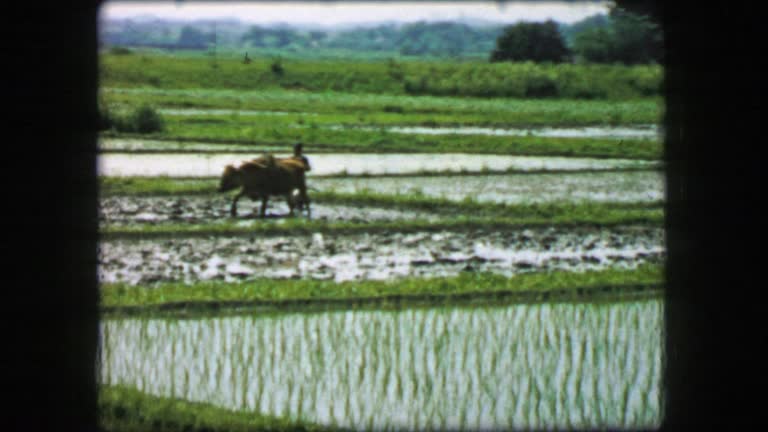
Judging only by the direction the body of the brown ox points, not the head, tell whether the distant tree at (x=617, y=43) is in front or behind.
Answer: behind

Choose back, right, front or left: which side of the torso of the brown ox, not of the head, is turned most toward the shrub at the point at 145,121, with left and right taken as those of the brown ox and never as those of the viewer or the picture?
right

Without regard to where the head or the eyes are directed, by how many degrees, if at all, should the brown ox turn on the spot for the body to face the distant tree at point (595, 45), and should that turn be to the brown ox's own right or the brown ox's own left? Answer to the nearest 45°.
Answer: approximately 135° to the brown ox's own right

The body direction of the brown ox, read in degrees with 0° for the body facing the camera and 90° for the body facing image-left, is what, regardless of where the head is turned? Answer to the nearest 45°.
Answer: approximately 90°

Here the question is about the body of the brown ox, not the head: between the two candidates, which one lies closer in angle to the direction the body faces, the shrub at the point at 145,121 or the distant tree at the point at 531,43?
the shrub

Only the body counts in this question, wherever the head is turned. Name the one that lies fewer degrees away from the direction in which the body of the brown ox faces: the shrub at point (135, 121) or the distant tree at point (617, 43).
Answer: the shrub
